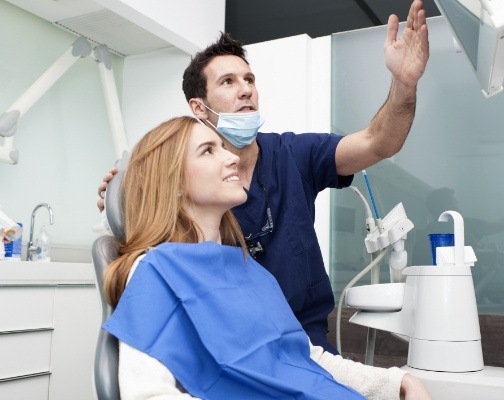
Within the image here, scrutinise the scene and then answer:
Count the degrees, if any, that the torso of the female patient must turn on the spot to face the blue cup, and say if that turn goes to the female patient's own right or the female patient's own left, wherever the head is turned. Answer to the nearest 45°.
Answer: approximately 90° to the female patient's own left

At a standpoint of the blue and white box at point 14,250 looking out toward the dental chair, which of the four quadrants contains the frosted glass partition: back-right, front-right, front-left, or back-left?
front-left

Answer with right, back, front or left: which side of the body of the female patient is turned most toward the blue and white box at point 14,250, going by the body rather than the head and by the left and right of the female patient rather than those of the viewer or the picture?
back

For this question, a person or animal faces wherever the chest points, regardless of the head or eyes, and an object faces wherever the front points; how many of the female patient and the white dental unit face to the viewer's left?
1

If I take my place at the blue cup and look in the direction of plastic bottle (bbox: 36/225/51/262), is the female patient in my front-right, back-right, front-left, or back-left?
front-left

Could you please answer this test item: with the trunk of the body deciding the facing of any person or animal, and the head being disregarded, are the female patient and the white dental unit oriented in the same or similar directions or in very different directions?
very different directions

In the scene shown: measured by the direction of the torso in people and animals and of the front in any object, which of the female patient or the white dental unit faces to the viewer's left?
the white dental unit

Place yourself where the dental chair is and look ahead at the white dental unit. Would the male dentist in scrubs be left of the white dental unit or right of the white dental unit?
left

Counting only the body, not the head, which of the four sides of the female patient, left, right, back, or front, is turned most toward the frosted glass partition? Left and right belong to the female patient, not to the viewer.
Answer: left

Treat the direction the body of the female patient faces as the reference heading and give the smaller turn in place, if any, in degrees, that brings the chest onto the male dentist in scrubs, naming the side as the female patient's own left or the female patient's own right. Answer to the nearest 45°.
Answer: approximately 135° to the female patient's own left

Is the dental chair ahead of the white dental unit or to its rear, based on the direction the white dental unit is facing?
ahead

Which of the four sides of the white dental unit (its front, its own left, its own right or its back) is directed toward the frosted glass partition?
right

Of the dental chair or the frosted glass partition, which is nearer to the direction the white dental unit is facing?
the dental chair

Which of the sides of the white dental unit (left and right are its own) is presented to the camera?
left

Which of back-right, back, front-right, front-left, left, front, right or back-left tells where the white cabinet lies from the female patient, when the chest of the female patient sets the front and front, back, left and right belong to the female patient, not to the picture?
back

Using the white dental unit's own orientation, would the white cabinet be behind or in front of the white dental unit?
in front

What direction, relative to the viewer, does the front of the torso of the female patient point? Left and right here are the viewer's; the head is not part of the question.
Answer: facing the viewer and to the right of the viewer
